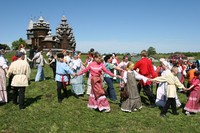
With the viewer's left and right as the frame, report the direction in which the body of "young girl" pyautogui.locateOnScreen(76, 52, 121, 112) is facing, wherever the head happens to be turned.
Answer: facing the viewer

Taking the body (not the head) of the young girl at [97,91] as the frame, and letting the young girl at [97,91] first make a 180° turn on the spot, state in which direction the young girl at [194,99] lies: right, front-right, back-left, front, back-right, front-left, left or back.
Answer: right
